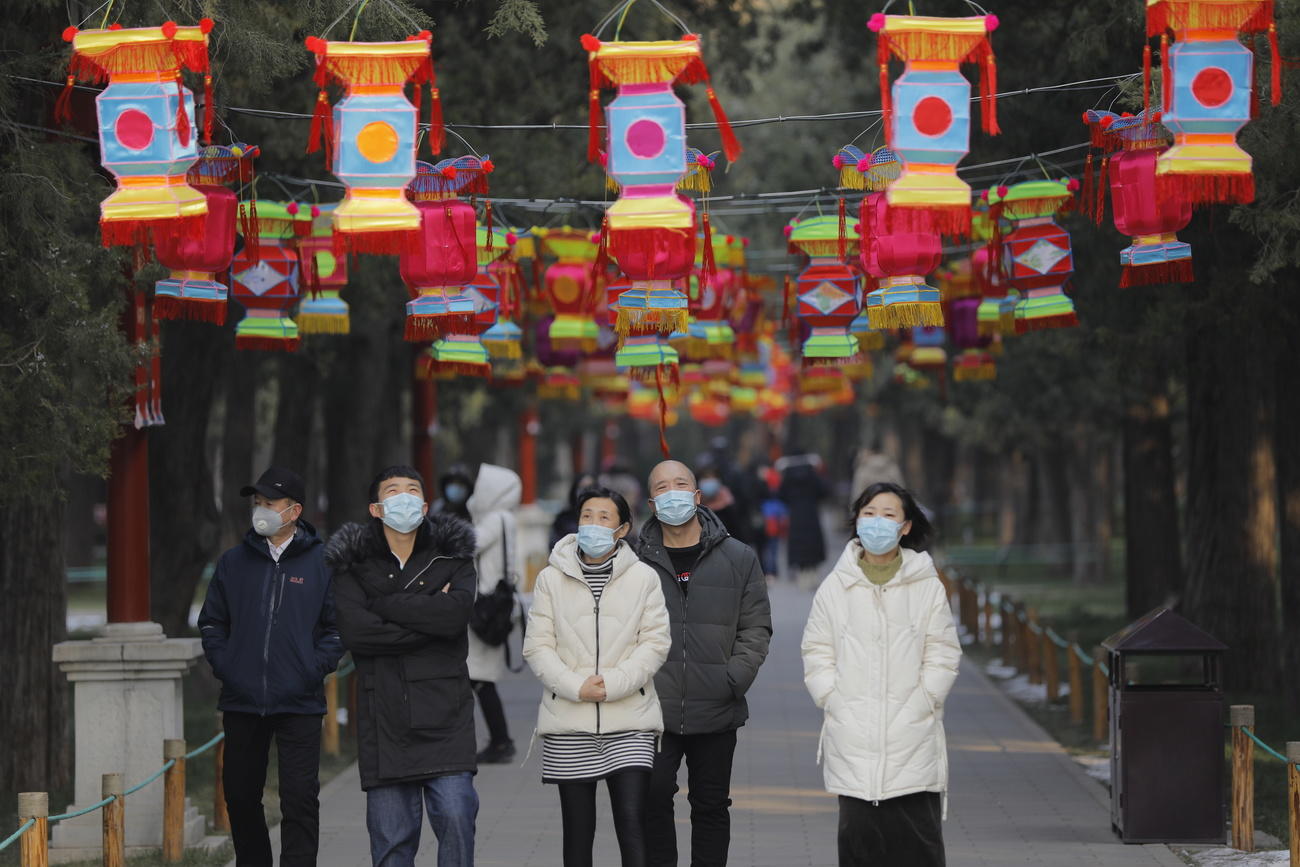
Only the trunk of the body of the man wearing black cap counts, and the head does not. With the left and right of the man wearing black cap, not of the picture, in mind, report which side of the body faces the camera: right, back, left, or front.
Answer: front

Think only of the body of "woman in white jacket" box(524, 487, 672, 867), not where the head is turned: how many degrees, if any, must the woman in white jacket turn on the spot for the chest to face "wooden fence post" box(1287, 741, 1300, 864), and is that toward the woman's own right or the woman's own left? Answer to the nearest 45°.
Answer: approximately 90° to the woman's own left

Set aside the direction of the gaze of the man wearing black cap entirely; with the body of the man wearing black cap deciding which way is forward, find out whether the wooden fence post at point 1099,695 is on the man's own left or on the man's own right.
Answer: on the man's own left

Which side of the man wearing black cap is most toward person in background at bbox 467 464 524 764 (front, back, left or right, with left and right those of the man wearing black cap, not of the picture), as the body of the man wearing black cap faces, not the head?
back

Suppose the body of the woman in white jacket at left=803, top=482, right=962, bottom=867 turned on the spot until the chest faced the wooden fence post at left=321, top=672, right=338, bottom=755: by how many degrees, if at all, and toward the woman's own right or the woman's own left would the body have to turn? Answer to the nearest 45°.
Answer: approximately 135° to the woman's own right

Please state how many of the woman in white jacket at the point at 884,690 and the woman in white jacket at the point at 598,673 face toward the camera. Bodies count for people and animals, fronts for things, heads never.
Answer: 2

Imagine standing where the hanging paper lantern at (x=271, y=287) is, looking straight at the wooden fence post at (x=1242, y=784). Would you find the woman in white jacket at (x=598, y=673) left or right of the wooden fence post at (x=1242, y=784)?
right

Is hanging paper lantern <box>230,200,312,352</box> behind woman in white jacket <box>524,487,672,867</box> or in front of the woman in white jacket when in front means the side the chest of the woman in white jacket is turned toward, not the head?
behind

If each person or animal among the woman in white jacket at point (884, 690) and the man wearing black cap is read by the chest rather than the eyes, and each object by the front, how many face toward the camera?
2

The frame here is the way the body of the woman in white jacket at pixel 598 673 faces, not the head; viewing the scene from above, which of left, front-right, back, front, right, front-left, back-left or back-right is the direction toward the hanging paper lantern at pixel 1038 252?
back-left

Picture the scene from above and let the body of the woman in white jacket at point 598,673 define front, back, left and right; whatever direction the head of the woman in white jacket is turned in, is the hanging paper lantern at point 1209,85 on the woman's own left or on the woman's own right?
on the woman's own left

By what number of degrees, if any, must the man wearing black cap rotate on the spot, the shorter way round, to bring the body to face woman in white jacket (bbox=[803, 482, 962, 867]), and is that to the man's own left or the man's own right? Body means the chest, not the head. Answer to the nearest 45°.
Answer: approximately 45° to the man's own left

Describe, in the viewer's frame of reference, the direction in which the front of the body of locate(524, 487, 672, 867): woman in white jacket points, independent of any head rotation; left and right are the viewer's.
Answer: facing the viewer

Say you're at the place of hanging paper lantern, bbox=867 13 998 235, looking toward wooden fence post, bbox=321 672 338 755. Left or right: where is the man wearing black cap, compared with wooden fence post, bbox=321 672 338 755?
left

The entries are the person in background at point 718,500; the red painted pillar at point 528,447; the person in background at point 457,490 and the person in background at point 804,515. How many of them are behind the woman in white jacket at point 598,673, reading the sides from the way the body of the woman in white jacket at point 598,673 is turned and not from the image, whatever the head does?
4
